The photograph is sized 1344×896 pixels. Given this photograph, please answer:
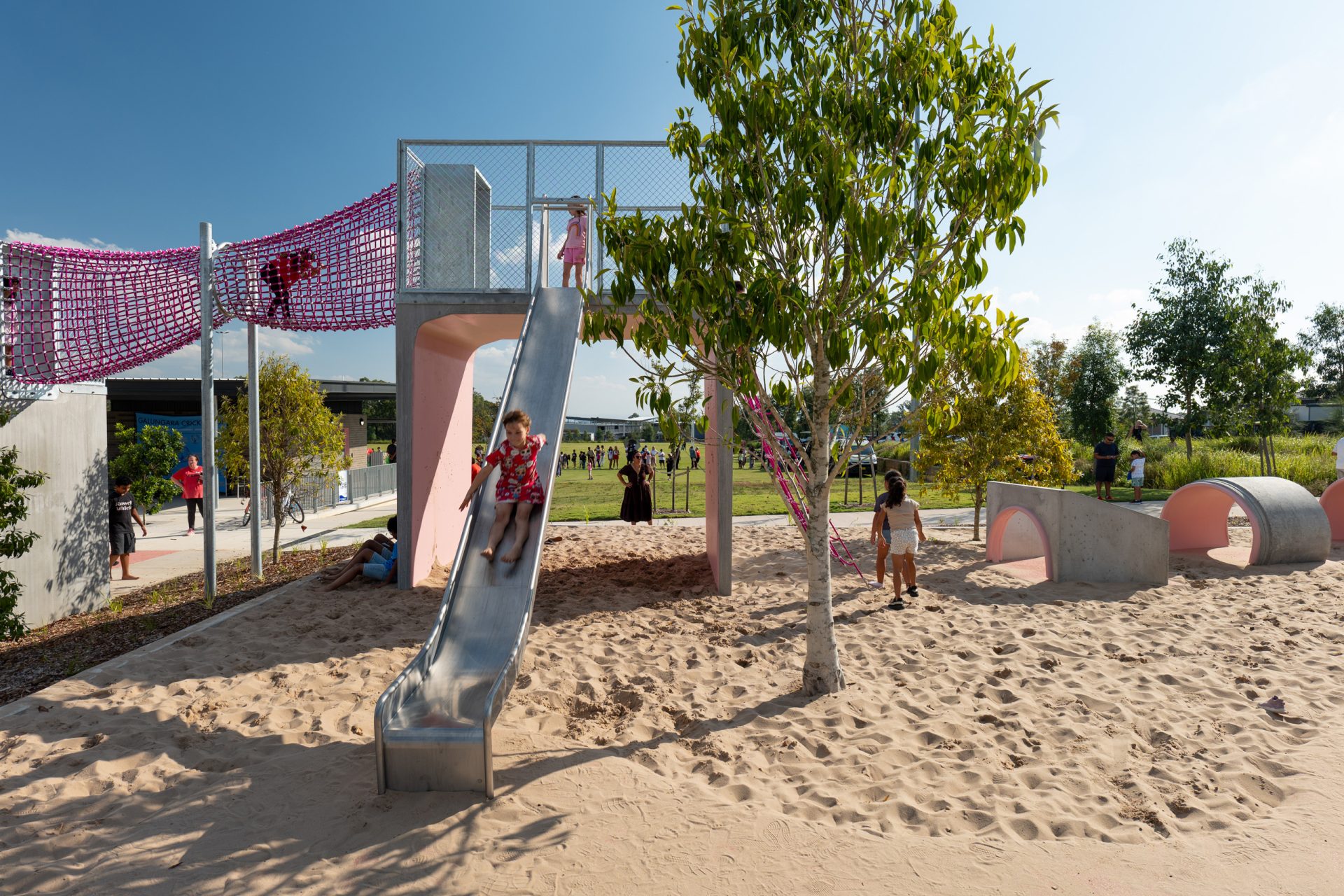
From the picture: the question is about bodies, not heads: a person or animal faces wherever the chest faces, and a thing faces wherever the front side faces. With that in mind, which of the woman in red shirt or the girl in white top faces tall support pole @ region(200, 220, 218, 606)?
the woman in red shirt

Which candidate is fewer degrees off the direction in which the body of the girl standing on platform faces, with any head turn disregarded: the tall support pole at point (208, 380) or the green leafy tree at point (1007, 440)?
the tall support pole

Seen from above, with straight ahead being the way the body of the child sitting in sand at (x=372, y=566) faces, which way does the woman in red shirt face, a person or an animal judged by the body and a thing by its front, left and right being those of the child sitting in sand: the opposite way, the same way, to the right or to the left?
to the left

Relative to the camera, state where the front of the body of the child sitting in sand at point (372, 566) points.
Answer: to the viewer's left

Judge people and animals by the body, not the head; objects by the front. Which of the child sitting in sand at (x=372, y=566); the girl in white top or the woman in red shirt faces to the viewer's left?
the child sitting in sand

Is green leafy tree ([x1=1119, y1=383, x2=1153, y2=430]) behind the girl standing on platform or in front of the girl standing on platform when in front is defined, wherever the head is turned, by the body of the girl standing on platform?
behind

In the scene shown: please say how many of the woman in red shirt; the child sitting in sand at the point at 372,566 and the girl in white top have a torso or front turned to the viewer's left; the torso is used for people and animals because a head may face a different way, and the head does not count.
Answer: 1

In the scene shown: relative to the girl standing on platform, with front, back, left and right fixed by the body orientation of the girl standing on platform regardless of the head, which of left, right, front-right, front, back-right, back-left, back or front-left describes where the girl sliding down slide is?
front-left

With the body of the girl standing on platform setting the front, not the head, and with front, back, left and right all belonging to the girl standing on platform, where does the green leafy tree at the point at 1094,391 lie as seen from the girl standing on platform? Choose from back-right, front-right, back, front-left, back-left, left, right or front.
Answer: back
